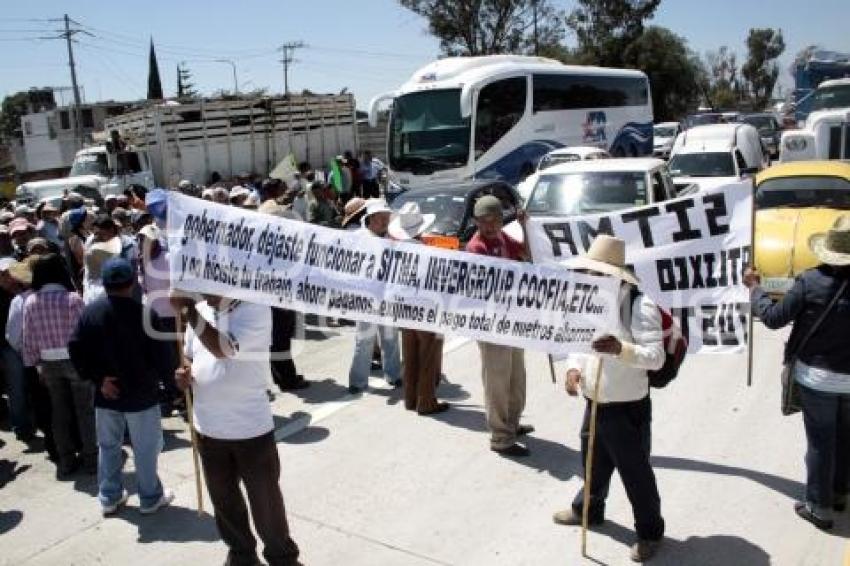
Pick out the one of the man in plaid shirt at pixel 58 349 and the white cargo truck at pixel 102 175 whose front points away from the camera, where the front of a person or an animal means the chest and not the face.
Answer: the man in plaid shirt

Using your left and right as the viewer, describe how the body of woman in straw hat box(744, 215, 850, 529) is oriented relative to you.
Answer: facing away from the viewer and to the left of the viewer

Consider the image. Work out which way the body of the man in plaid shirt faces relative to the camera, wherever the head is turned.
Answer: away from the camera

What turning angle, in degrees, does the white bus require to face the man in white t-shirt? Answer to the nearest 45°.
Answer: approximately 45° to its left

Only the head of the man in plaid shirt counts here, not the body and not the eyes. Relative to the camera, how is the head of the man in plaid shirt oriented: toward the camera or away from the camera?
away from the camera
